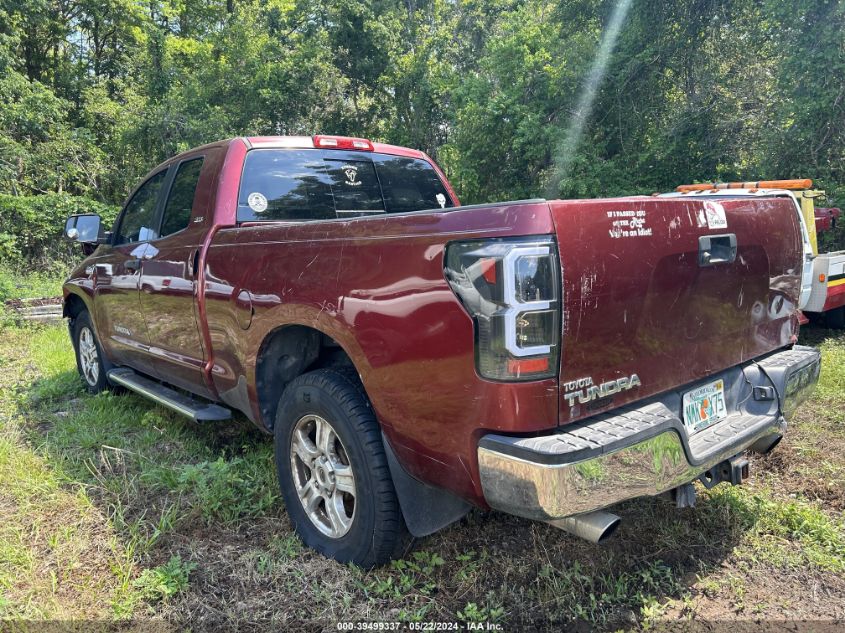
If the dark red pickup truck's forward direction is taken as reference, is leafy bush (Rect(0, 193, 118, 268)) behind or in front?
in front

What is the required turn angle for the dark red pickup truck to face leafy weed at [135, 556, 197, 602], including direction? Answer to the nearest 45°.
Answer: approximately 135° to its left

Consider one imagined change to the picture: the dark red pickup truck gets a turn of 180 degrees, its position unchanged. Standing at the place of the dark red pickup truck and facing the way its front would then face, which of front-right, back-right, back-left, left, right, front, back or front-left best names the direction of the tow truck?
left

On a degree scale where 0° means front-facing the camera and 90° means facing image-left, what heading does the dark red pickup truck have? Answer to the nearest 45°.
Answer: approximately 135°
